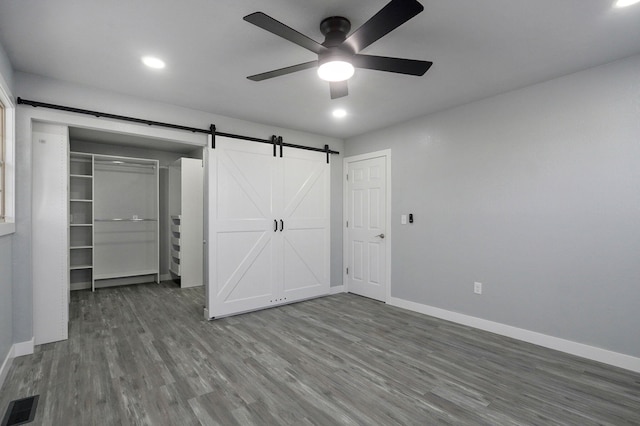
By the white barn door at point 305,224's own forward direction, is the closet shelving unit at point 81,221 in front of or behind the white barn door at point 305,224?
behind

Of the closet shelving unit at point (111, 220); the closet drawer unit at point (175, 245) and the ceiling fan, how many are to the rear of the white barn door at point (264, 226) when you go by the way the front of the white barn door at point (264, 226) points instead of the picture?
2

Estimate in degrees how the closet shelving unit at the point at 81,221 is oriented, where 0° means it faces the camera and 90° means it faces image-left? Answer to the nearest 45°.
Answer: approximately 0°

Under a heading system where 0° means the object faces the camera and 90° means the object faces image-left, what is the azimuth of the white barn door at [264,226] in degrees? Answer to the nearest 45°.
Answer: approximately 315°

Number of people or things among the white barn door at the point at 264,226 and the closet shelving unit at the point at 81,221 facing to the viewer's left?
0

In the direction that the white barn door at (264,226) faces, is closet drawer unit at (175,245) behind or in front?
behind

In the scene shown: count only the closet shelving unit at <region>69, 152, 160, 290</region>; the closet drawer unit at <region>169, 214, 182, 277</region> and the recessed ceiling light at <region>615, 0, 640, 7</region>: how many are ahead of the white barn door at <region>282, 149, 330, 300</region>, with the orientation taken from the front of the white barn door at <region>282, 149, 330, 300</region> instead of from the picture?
1

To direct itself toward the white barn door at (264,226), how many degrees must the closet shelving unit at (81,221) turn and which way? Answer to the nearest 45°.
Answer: approximately 45° to its left
